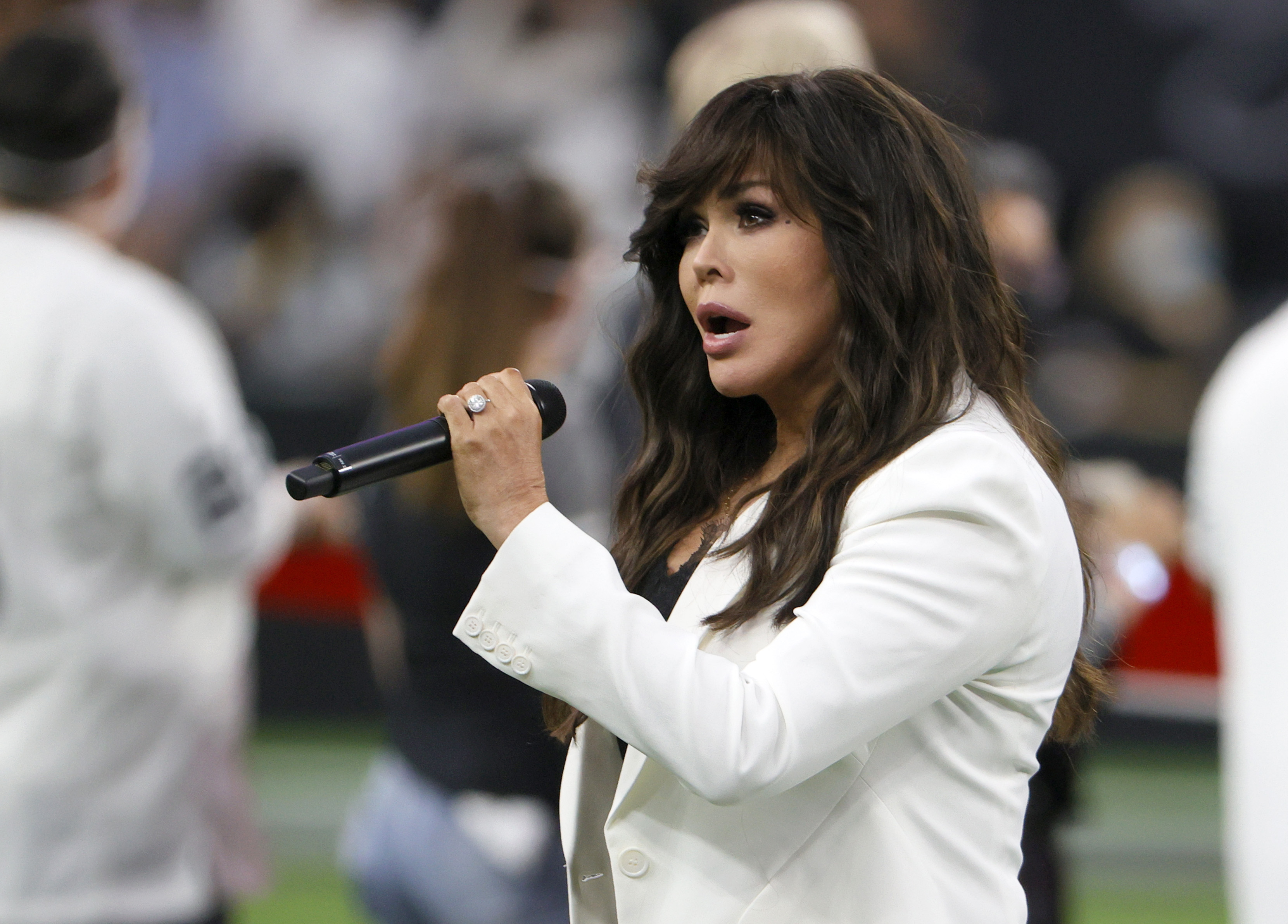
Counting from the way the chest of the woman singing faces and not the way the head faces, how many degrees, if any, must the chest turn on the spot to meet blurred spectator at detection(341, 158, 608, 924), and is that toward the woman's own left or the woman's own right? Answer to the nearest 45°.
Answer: approximately 90° to the woman's own right

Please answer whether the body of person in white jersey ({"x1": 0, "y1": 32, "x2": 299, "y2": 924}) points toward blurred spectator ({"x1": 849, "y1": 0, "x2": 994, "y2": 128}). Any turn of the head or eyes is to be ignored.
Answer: yes

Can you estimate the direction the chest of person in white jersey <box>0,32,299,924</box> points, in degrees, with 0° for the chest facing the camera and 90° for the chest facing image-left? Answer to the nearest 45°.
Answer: approximately 225°

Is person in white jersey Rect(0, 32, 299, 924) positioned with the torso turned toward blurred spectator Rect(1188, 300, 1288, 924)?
no

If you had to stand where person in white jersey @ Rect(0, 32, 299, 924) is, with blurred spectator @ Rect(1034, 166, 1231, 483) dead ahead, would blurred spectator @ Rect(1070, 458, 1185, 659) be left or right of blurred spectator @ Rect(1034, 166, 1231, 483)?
right

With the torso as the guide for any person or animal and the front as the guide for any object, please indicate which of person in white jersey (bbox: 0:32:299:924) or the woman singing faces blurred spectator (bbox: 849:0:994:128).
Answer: the person in white jersey

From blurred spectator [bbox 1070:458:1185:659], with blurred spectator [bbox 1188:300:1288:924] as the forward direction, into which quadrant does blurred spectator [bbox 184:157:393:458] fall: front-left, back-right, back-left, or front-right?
back-right

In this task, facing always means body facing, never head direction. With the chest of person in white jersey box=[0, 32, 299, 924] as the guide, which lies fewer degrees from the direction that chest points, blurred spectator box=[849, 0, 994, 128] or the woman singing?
the blurred spectator

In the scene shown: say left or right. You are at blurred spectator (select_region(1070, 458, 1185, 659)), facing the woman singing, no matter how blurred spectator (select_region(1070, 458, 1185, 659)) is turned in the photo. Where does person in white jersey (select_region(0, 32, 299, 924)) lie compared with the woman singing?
right

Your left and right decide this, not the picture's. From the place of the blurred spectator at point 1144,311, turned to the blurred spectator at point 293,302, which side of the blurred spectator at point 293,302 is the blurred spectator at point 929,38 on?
right

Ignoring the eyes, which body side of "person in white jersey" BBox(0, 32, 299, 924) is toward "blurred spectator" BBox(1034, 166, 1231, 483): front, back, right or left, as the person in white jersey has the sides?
front

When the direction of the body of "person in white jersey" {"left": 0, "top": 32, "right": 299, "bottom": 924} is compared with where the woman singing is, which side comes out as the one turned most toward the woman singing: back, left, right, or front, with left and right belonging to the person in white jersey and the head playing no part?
right

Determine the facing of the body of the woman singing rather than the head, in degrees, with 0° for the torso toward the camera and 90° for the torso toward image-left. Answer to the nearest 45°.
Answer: approximately 45°

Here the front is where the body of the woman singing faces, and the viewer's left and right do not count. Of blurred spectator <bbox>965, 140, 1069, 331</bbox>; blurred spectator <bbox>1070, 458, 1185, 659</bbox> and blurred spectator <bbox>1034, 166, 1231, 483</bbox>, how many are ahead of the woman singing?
0

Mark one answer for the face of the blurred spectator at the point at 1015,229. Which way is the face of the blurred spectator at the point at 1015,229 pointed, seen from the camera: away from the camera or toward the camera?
toward the camera

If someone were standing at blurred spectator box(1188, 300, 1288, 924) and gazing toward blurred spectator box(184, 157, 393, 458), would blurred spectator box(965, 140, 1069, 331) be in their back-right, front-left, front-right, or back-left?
front-right

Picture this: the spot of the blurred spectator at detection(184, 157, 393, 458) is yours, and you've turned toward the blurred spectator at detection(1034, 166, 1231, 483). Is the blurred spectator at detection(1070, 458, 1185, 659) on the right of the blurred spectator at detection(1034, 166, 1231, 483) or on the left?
right

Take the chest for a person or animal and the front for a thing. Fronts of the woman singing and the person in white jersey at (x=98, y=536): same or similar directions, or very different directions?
very different directions
